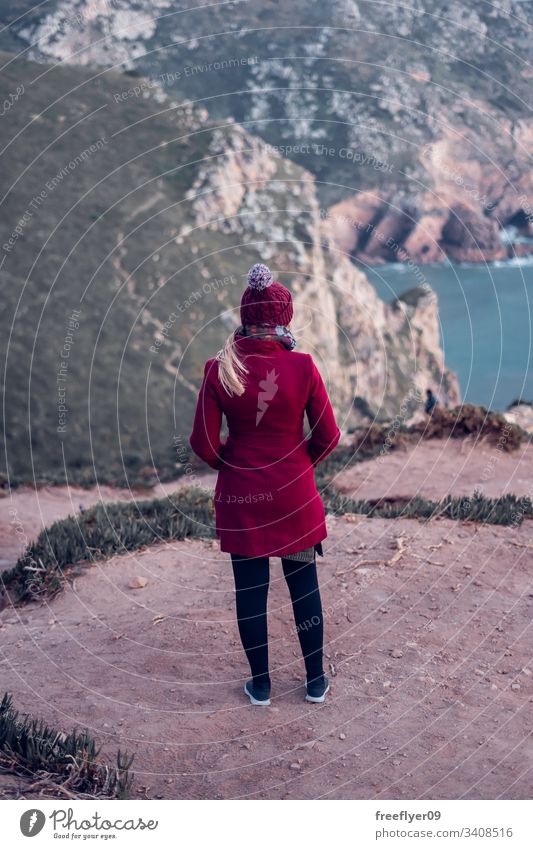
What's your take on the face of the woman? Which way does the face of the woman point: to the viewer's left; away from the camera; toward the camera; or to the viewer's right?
away from the camera

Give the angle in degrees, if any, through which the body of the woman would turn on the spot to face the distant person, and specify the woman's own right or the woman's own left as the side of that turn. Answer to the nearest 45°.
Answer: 0° — they already face them

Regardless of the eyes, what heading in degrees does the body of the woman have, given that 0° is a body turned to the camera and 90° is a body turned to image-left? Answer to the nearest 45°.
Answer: approximately 180°
